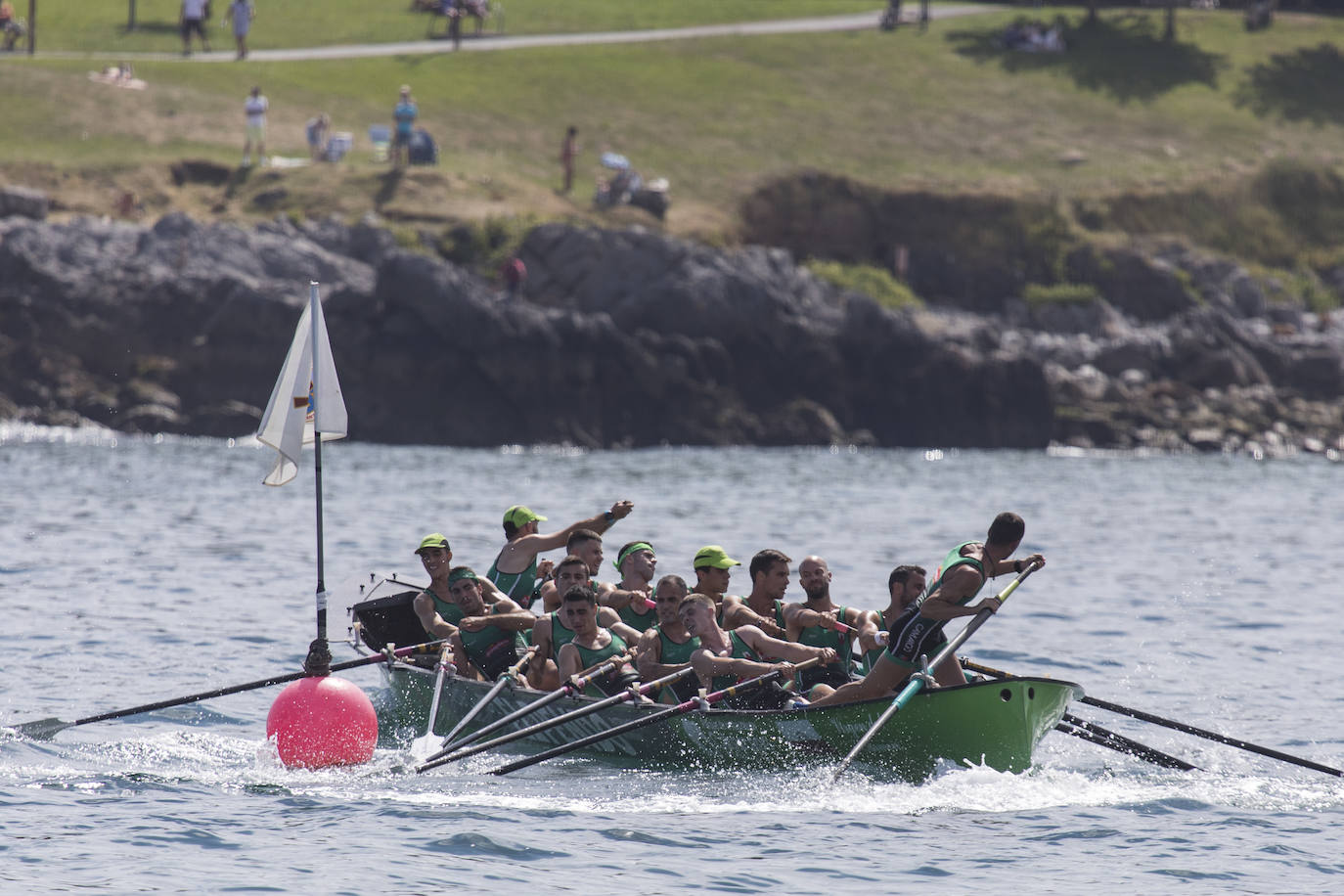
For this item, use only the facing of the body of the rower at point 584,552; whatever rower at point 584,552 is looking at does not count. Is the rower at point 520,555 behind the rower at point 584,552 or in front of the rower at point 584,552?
behind

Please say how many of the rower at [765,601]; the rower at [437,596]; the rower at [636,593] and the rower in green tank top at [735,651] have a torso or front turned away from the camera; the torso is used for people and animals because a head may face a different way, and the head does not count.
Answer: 0

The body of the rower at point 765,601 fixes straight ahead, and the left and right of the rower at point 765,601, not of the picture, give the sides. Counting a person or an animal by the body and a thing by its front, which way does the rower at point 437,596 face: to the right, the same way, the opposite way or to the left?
the same way

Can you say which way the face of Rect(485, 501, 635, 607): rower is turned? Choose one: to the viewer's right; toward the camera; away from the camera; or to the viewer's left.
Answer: to the viewer's right

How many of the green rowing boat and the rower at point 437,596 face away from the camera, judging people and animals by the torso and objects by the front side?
0

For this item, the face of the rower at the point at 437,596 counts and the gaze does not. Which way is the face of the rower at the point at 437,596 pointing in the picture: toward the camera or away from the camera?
toward the camera

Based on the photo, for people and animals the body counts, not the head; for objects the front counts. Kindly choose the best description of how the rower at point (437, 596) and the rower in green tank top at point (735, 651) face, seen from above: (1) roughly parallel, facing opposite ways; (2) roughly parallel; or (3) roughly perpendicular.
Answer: roughly parallel

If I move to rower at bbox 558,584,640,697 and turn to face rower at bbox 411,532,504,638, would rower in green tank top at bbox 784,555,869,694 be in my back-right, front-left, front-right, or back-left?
back-right

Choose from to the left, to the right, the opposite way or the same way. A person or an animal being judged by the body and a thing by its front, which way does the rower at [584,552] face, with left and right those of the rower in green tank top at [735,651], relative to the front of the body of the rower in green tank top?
the same way

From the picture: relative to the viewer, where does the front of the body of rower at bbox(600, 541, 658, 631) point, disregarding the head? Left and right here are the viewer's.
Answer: facing the viewer and to the right of the viewer

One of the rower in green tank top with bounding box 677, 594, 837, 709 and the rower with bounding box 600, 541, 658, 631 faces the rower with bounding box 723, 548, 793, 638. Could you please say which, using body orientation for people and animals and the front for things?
the rower with bounding box 600, 541, 658, 631

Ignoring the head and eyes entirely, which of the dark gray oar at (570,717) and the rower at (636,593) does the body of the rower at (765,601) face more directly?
the dark gray oar

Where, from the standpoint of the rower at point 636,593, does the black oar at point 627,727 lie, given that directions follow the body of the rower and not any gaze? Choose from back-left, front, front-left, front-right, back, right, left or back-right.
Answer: front-right

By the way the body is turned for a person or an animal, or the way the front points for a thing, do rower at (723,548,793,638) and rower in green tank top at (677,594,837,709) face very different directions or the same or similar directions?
same or similar directions
